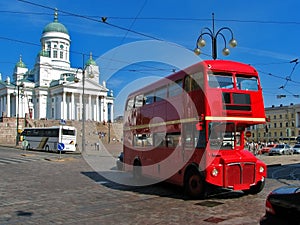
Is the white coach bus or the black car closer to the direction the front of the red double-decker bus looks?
the black car

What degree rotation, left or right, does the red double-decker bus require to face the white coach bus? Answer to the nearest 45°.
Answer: approximately 180°

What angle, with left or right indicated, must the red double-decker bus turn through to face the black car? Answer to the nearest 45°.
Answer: approximately 45° to its right

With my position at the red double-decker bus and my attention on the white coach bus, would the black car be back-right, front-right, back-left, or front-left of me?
back-left

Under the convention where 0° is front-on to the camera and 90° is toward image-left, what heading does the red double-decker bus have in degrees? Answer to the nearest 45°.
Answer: approximately 315°

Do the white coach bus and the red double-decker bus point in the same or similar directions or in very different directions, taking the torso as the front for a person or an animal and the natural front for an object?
very different directions
